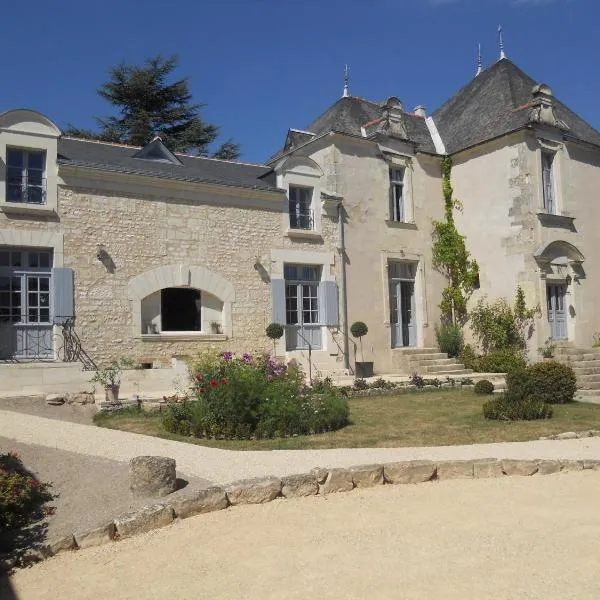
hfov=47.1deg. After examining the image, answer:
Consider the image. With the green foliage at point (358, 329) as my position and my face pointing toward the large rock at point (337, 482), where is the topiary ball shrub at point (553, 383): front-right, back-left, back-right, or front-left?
front-left

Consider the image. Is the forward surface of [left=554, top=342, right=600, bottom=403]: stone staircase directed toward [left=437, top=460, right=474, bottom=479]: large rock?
yes

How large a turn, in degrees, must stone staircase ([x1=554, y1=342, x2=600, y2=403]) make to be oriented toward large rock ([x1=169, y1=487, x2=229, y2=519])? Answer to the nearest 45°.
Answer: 0° — it already faces it

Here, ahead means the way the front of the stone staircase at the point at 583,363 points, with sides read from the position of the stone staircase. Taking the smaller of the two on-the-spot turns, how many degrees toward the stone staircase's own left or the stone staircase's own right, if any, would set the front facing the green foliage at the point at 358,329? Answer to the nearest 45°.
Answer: approximately 45° to the stone staircase's own right

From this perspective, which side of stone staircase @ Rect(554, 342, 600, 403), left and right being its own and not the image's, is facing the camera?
front

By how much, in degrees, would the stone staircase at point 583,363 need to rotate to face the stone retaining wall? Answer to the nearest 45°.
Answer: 0° — it already faces it

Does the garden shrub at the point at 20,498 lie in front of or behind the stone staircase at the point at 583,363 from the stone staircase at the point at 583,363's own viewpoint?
in front

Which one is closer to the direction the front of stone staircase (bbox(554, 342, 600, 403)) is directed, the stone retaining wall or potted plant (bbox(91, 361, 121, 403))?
the stone retaining wall

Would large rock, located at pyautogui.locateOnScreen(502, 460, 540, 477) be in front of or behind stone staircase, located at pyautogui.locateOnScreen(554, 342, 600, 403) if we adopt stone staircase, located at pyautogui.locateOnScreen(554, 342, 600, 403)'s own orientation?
in front

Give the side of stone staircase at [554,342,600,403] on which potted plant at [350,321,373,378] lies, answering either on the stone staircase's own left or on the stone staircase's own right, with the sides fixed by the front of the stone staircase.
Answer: on the stone staircase's own right

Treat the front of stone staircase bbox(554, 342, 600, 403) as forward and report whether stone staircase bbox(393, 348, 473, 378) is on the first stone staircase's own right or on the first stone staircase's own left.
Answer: on the first stone staircase's own right

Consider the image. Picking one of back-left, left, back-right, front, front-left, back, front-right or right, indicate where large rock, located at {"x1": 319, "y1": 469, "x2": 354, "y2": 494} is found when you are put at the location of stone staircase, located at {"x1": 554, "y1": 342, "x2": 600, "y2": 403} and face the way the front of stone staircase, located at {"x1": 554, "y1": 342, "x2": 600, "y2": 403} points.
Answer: front

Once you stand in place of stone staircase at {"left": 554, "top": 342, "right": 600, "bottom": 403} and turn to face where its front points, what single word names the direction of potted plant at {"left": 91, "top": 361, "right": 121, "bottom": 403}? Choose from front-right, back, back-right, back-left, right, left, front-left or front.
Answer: front-right

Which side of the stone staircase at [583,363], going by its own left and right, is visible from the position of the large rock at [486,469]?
front

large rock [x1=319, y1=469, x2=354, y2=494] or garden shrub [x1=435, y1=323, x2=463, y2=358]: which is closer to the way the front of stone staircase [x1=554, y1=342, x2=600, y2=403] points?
the large rock

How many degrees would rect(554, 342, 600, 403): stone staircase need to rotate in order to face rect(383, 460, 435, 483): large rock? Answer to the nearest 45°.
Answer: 0° — it already faces it

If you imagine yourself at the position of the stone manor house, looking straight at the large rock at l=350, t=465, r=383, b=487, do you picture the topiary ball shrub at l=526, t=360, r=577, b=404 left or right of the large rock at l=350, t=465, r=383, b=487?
left

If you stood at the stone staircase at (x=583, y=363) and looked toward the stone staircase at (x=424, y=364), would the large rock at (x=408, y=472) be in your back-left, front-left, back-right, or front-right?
front-left
